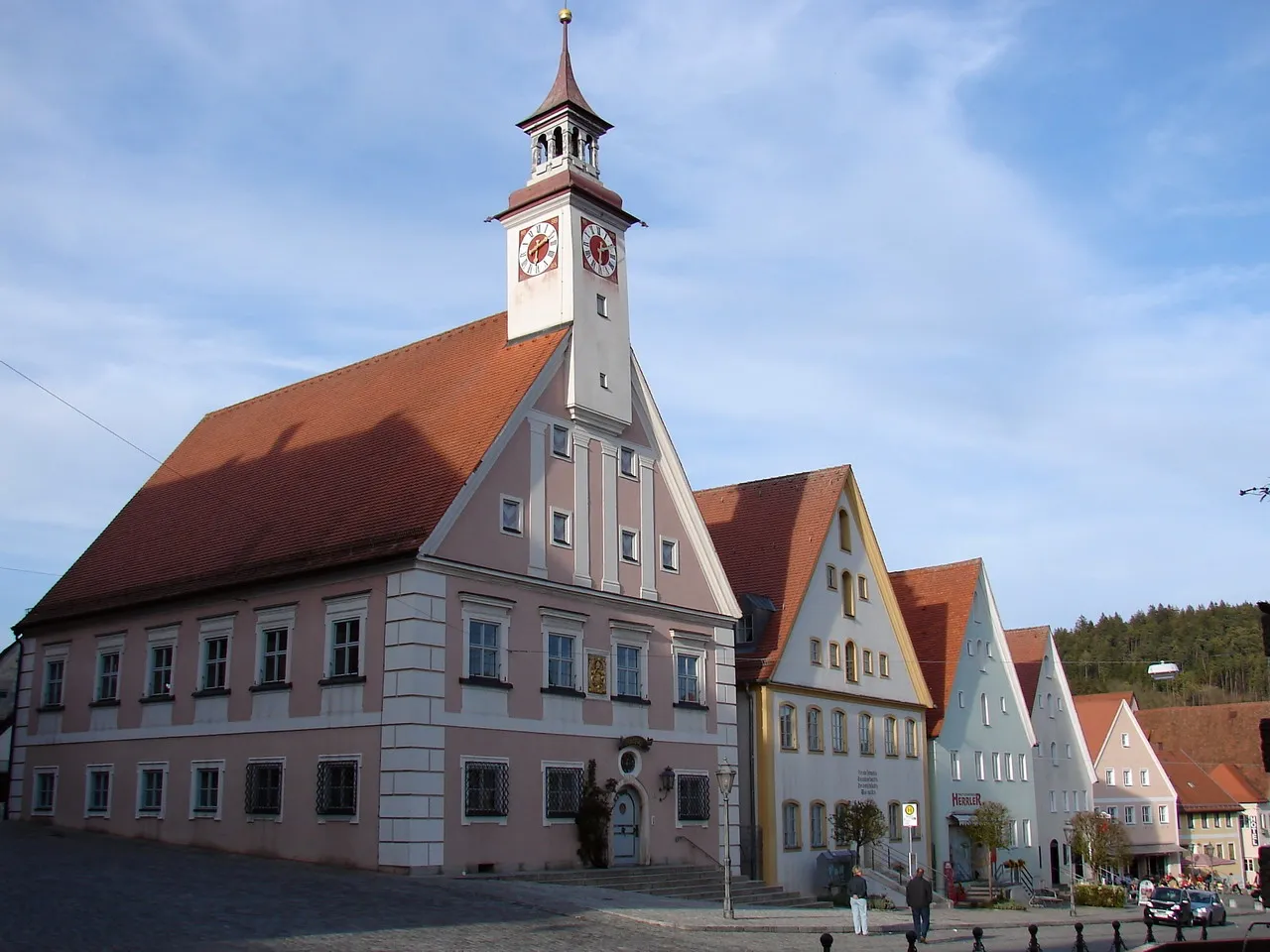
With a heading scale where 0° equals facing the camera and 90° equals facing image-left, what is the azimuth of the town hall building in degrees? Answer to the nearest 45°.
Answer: approximately 315°

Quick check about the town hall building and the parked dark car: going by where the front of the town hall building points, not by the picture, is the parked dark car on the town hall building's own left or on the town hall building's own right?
on the town hall building's own left

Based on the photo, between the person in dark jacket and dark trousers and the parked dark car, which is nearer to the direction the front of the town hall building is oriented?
the person in dark jacket and dark trousers

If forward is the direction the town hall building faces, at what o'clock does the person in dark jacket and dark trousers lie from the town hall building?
The person in dark jacket and dark trousers is roughly at 12 o'clock from the town hall building.

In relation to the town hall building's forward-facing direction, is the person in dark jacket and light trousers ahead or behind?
ahead

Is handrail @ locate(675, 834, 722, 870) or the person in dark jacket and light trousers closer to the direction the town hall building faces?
the person in dark jacket and light trousers

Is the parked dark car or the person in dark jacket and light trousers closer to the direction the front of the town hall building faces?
the person in dark jacket and light trousers

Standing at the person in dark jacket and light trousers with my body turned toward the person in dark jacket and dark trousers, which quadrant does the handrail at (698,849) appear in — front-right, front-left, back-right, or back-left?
back-left
